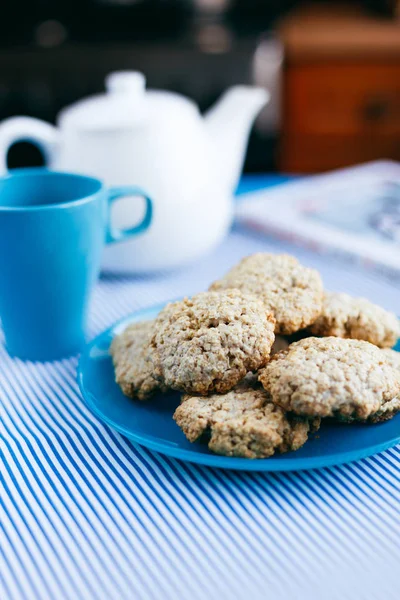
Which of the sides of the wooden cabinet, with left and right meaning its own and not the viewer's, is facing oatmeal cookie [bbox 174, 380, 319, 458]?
front

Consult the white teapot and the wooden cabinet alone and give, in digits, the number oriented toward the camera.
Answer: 1

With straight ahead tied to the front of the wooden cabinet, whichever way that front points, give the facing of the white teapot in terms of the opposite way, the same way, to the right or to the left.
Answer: to the left

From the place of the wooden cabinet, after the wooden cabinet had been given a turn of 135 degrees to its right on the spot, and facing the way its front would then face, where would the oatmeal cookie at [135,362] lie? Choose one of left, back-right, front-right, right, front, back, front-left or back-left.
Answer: back-left

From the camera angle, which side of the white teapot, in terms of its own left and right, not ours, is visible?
right

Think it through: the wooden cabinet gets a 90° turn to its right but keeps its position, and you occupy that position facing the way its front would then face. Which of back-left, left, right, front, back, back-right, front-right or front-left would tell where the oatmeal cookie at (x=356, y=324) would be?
left

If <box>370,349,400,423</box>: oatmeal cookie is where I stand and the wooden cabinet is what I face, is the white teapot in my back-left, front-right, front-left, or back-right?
front-left

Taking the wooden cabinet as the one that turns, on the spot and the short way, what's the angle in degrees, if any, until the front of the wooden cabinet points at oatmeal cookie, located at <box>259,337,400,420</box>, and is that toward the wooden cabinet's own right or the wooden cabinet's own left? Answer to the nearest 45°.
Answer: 0° — it already faces it

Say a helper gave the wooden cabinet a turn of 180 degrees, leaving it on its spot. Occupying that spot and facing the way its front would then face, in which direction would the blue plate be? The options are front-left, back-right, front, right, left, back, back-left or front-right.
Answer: back

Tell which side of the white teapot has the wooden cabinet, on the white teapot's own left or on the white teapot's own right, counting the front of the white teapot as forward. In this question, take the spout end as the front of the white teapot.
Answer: on the white teapot's own left

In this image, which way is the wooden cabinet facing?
toward the camera

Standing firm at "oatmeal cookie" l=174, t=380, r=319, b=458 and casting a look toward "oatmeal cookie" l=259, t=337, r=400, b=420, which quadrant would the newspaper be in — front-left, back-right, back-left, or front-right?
front-left
